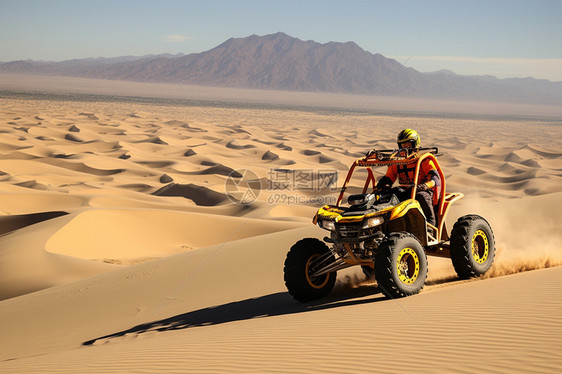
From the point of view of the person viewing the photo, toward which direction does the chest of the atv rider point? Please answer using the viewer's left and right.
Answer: facing the viewer and to the left of the viewer
